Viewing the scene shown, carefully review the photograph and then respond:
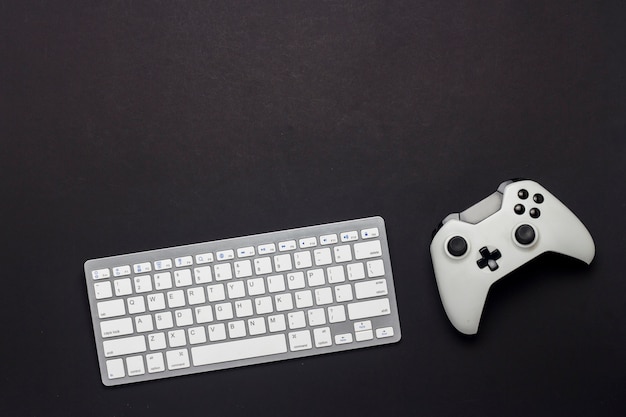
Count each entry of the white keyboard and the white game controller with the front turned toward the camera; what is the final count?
2

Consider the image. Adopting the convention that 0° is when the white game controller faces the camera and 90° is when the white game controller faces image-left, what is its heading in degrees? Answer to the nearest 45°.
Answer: approximately 0°

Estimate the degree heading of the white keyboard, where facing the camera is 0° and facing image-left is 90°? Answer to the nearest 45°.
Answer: approximately 0°
